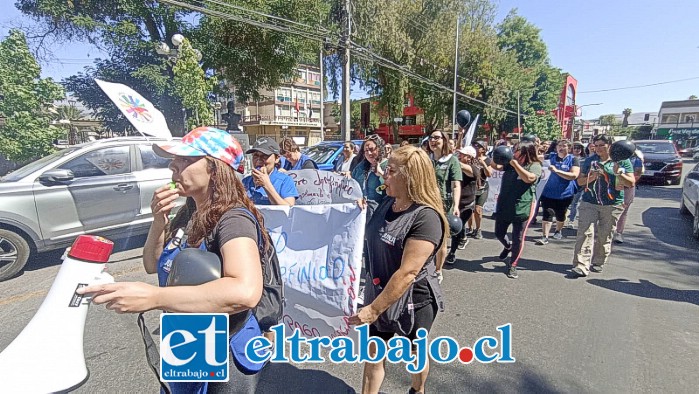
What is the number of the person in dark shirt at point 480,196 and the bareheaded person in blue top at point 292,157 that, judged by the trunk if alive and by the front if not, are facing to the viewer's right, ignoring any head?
0

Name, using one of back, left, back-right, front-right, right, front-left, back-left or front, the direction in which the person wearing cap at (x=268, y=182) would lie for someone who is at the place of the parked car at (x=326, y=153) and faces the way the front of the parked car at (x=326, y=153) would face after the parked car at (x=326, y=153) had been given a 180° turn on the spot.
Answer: back-right

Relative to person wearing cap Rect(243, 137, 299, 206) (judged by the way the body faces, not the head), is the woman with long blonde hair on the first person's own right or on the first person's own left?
on the first person's own left

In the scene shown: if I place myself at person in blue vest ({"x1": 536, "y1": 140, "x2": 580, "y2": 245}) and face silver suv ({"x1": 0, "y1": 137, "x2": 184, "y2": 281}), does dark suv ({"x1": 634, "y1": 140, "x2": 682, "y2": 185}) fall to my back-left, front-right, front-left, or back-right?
back-right

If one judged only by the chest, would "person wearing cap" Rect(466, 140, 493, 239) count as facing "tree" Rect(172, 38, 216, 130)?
no

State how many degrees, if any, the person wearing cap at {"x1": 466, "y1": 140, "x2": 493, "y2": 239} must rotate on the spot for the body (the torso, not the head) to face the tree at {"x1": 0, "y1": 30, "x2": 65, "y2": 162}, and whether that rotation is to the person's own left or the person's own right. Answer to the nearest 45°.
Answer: approximately 45° to the person's own right

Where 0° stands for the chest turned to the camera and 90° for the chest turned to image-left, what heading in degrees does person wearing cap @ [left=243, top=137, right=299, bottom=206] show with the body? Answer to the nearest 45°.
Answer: approximately 45°

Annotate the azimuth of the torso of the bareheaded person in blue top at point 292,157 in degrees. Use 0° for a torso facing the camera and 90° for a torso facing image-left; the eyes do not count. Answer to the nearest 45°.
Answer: approximately 45°

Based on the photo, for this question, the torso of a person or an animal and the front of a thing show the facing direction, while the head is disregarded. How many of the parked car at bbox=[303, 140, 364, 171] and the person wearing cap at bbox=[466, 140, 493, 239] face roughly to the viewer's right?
0

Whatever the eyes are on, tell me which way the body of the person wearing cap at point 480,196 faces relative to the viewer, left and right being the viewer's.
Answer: facing the viewer and to the left of the viewer

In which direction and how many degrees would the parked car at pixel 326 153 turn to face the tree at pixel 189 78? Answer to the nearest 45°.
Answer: approximately 45° to its right
